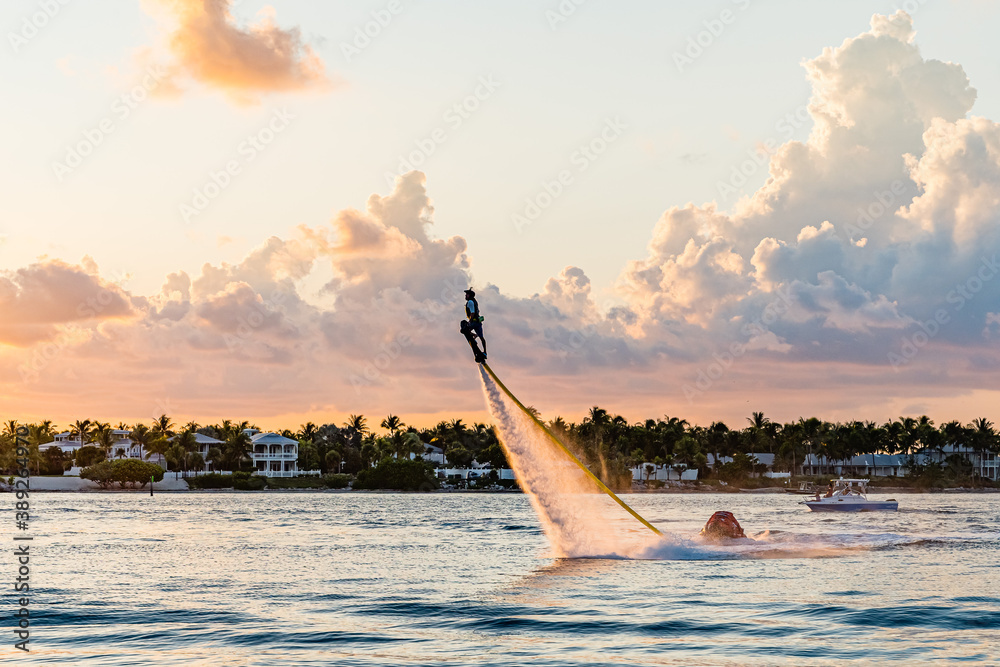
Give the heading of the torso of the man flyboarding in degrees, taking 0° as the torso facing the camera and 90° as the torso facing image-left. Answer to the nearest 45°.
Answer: approximately 90°
